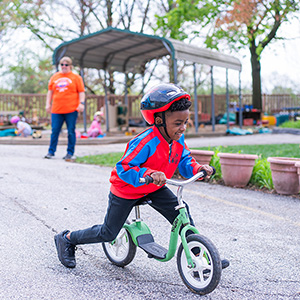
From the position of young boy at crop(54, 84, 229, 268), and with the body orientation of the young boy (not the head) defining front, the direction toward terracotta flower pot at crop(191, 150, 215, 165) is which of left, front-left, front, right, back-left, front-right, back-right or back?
back-left

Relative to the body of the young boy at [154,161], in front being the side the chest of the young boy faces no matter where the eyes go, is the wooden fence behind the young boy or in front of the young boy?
behind

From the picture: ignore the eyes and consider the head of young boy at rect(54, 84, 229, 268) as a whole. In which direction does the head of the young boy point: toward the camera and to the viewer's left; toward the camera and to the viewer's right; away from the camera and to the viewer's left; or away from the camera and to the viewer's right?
toward the camera and to the viewer's right

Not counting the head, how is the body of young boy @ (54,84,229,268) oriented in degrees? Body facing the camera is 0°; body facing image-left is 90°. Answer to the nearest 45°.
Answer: approximately 315°

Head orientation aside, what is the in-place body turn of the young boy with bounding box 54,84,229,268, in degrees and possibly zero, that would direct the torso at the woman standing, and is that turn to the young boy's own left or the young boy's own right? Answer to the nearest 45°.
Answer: approximately 135° to the young boy's own left

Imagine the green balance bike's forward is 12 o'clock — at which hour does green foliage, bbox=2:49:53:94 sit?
The green foliage is roughly at 7 o'clock from the green balance bike.

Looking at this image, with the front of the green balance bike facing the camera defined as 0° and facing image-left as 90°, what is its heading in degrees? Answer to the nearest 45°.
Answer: approximately 315°
